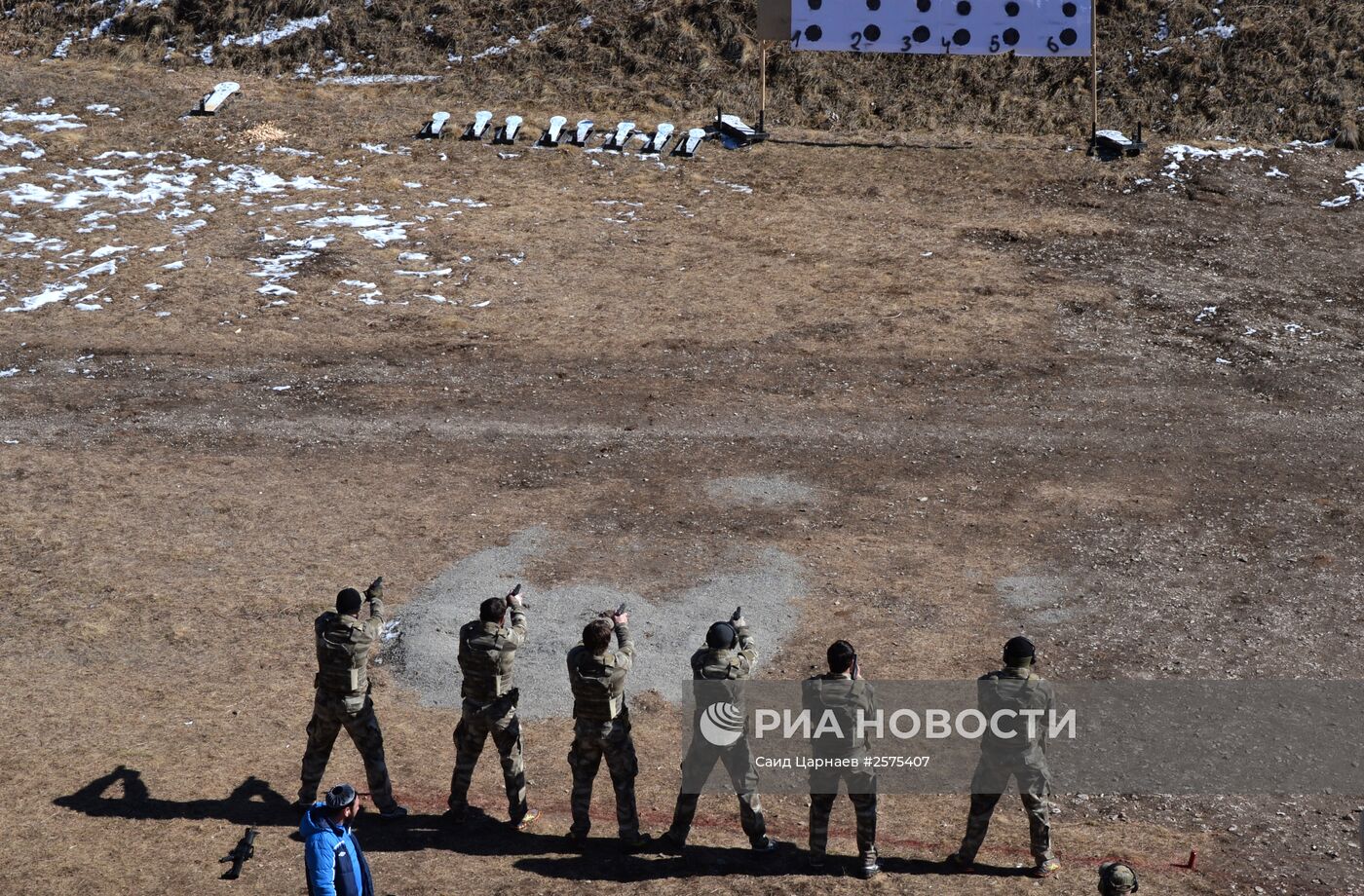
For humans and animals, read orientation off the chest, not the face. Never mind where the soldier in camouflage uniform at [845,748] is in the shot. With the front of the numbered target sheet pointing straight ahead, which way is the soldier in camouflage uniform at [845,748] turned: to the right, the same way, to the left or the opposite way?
the opposite way

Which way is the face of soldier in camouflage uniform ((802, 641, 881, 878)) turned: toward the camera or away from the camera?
away from the camera

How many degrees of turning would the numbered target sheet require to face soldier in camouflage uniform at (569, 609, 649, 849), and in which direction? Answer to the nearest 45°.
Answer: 0° — it already faces them

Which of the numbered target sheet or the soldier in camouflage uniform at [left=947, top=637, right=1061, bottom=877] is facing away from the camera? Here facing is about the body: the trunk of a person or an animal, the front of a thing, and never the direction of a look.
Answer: the soldier in camouflage uniform

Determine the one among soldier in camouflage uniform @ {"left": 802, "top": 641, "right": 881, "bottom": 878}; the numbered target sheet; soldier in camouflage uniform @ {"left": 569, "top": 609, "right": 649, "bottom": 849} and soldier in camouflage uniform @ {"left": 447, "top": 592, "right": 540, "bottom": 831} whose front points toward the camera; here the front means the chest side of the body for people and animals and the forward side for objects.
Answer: the numbered target sheet

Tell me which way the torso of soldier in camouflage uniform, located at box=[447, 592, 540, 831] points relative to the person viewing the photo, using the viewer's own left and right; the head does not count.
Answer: facing away from the viewer and to the right of the viewer

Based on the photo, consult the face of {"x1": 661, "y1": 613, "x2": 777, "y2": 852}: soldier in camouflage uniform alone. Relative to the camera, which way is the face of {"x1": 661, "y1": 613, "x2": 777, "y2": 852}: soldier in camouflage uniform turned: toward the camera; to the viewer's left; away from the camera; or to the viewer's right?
away from the camera

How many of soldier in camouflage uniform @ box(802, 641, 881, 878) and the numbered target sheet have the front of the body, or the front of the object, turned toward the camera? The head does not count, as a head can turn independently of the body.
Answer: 1

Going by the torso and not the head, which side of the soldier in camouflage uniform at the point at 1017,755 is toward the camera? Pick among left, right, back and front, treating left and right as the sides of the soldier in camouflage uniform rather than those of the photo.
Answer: back

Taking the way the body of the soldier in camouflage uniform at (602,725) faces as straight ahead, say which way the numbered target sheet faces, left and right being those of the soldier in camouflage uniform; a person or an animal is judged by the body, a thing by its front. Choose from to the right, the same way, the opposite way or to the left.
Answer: the opposite way

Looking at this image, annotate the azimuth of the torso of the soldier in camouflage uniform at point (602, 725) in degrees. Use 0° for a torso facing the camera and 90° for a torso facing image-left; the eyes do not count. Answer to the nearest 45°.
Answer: approximately 180°
